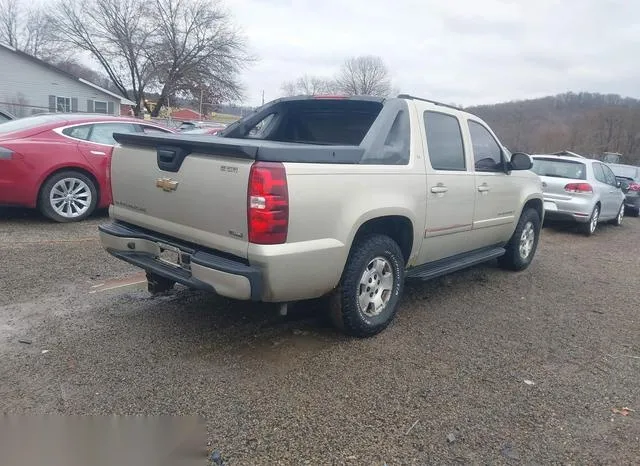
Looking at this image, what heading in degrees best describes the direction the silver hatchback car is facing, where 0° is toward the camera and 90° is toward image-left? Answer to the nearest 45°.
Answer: approximately 225°

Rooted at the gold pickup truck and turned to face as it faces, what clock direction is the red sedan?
The red sedan is roughly at 9 o'clock from the gold pickup truck.

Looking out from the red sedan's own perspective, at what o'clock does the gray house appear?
The gray house is roughly at 9 o'clock from the red sedan.

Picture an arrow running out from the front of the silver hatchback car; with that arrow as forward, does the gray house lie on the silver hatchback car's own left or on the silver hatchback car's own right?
on the silver hatchback car's own left

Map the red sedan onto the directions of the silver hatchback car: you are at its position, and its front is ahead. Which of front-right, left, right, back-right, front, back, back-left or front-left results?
back

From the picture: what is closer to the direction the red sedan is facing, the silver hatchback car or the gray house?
the silver hatchback car

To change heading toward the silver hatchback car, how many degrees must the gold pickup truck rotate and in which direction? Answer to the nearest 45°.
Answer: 0° — it already faces it

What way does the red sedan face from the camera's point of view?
to the viewer's right
